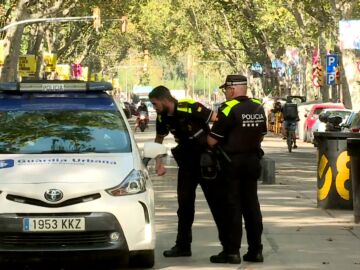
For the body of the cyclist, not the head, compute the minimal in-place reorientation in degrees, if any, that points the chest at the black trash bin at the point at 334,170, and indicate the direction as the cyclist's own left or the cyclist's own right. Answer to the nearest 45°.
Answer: approximately 180°

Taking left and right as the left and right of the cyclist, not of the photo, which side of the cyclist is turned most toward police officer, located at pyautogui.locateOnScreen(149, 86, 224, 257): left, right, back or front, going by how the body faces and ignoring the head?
back

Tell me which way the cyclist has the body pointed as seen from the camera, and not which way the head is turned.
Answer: away from the camera

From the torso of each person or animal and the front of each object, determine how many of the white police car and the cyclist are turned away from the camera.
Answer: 1

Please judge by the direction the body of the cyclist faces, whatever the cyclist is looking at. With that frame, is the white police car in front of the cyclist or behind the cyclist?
behind

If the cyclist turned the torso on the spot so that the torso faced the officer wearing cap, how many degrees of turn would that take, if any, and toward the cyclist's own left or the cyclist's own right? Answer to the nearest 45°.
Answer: approximately 180°

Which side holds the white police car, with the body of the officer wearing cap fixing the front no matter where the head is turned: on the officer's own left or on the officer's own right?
on the officer's own left

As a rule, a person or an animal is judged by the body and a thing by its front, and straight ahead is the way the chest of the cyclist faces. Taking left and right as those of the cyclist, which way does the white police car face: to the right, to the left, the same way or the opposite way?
the opposite way

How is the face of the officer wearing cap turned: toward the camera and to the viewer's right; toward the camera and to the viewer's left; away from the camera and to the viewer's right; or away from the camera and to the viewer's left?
away from the camera and to the viewer's left

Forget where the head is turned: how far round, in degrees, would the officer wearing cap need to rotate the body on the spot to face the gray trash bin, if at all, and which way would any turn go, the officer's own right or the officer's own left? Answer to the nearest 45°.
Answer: approximately 45° to the officer's own right

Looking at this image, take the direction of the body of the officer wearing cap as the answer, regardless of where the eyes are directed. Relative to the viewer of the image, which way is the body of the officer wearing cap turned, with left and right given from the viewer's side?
facing away from the viewer and to the left of the viewer

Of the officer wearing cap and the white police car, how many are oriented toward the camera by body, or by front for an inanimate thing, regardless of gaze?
1
